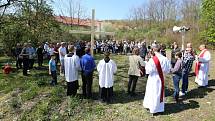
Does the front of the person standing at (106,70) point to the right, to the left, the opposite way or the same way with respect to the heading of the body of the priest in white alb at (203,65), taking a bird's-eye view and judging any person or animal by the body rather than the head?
to the right

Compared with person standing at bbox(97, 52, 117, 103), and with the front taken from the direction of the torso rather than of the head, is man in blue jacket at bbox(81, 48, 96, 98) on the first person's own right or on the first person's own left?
on the first person's own left

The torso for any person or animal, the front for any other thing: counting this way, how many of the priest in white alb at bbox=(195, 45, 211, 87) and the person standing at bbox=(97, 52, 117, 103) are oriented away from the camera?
1

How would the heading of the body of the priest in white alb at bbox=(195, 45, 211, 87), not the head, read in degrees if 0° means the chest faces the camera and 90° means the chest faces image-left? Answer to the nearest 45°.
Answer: approximately 90°

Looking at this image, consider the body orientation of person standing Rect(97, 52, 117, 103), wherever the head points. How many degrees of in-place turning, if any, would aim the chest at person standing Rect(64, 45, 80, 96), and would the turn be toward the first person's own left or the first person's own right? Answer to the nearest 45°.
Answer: approximately 90° to the first person's own left

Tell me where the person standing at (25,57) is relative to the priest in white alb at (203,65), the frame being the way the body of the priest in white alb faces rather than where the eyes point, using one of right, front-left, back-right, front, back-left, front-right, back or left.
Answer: front

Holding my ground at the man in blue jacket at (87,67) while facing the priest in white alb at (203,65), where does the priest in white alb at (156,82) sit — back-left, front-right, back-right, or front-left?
front-right

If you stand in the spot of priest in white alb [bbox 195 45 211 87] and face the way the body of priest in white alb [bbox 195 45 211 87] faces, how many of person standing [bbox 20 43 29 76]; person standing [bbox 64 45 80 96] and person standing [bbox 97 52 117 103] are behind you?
0

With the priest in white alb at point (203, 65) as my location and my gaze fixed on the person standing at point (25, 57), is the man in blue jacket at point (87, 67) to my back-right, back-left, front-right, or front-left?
front-left

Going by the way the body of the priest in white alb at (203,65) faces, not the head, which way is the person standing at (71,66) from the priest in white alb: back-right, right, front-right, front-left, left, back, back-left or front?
front-left

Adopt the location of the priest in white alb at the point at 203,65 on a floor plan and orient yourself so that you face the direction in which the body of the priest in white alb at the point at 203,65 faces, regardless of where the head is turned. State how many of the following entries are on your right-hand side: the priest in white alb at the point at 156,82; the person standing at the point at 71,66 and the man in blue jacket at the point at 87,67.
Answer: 0

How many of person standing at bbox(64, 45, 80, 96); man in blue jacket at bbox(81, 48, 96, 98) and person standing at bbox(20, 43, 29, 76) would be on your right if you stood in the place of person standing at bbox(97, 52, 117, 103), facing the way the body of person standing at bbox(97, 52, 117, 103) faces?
0

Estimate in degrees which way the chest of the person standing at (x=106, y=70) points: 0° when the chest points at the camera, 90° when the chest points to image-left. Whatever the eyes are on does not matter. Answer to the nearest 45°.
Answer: approximately 180°

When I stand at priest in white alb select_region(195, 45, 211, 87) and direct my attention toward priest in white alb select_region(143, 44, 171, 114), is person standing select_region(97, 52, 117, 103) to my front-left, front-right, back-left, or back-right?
front-right
